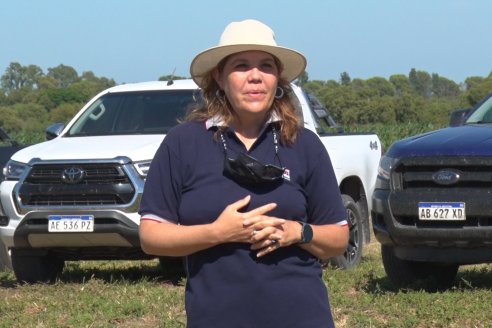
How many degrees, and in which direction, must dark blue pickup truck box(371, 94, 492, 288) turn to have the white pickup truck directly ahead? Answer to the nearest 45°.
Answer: approximately 45° to its right

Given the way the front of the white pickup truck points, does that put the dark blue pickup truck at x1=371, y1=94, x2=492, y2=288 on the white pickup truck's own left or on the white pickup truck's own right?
on the white pickup truck's own left

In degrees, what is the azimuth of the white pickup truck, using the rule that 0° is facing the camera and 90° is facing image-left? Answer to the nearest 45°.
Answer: approximately 45°

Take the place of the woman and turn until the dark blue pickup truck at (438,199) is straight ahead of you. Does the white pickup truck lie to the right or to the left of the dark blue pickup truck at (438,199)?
left

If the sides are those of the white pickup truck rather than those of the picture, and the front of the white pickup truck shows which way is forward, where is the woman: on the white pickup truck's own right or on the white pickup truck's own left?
on the white pickup truck's own left

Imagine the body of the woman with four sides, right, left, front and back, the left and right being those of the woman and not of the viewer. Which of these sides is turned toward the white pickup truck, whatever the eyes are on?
back

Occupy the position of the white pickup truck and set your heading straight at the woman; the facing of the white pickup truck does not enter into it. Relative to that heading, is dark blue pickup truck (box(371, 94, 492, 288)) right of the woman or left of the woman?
left

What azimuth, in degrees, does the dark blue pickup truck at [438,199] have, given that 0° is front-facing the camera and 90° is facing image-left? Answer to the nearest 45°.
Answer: approximately 45°
